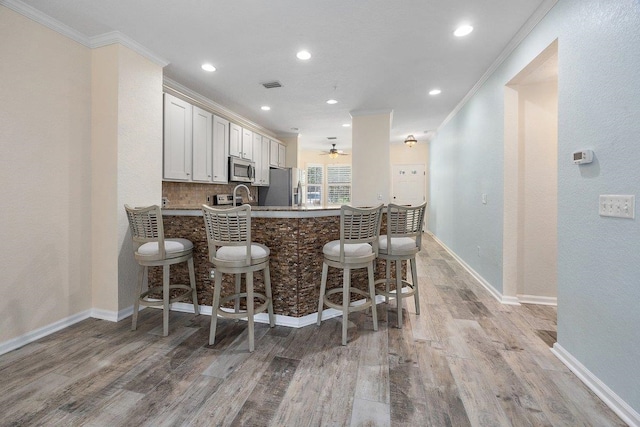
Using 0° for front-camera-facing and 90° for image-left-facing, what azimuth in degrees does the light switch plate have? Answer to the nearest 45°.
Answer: approximately 45°

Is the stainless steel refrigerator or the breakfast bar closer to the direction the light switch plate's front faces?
the breakfast bar

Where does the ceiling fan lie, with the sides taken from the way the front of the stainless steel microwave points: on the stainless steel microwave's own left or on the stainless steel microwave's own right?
on the stainless steel microwave's own left

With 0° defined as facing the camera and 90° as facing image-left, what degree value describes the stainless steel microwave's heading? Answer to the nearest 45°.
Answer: approximately 315°

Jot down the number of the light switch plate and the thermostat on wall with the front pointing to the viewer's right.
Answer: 0

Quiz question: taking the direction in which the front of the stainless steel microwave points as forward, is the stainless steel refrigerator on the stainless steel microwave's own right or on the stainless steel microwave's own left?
on the stainless steel microwave's own left

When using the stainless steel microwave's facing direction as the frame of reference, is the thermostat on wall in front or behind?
in front

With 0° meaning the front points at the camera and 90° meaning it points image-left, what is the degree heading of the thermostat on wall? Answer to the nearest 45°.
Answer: approximately 45°
